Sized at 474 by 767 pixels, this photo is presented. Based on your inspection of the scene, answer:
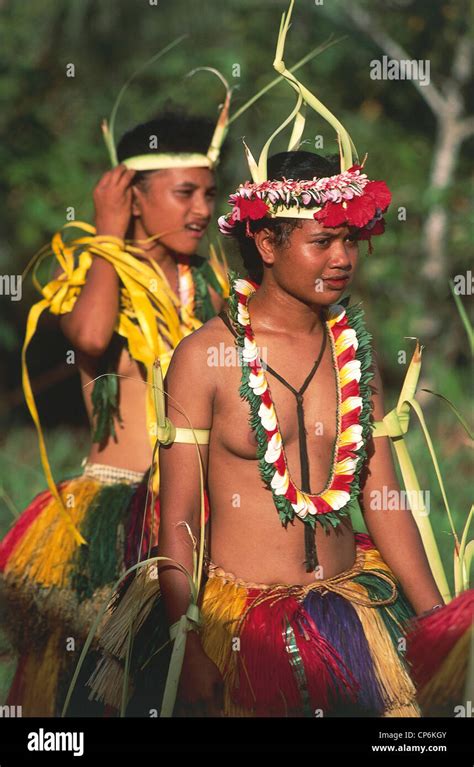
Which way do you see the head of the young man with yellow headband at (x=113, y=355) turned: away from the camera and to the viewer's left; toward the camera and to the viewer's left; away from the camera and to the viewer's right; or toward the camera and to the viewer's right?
toward the camera and to the viewer's right

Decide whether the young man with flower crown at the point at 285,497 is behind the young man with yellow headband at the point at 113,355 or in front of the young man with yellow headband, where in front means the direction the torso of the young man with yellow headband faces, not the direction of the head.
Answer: in front

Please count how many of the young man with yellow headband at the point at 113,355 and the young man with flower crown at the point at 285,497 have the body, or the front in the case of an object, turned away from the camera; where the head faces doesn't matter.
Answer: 0

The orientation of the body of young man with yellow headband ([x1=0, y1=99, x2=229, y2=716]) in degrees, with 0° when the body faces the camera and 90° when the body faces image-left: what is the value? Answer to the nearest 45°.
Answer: approximately 315°

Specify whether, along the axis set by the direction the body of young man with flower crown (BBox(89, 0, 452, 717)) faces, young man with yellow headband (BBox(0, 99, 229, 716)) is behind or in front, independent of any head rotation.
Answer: behind

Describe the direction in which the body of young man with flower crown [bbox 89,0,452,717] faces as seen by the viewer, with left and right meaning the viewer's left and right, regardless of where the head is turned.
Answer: facing the viewer and to the right of the viewer
